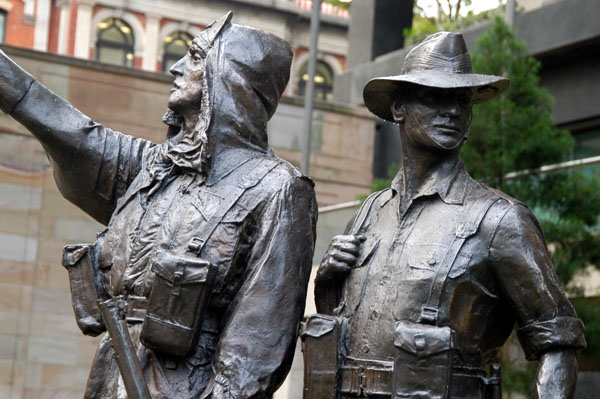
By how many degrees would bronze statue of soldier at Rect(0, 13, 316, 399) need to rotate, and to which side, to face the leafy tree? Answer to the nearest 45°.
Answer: approximately 180°

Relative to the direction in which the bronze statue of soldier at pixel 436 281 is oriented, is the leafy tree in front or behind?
behind

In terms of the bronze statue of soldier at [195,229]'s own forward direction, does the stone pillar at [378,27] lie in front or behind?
behind

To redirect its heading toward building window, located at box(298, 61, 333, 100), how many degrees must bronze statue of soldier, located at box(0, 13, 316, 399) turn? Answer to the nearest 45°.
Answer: approximately 135° to its right

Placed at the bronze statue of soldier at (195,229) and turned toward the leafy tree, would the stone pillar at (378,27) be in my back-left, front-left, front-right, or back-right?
front-left

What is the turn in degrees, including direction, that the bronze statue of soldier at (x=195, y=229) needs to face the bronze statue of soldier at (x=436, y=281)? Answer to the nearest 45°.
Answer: approximately 90° to its left

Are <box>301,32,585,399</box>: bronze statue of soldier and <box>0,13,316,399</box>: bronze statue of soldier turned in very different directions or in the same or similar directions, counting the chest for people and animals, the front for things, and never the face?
same or similar directions

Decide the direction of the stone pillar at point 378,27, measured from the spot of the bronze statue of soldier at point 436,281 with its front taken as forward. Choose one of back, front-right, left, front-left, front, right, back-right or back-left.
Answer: back-right

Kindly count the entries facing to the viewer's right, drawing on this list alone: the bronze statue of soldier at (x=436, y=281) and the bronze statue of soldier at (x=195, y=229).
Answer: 0

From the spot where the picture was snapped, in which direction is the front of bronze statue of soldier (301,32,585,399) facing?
facing the viewer and to the left of the viewer

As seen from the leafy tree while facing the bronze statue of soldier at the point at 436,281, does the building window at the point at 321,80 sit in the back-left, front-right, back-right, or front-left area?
back-right
